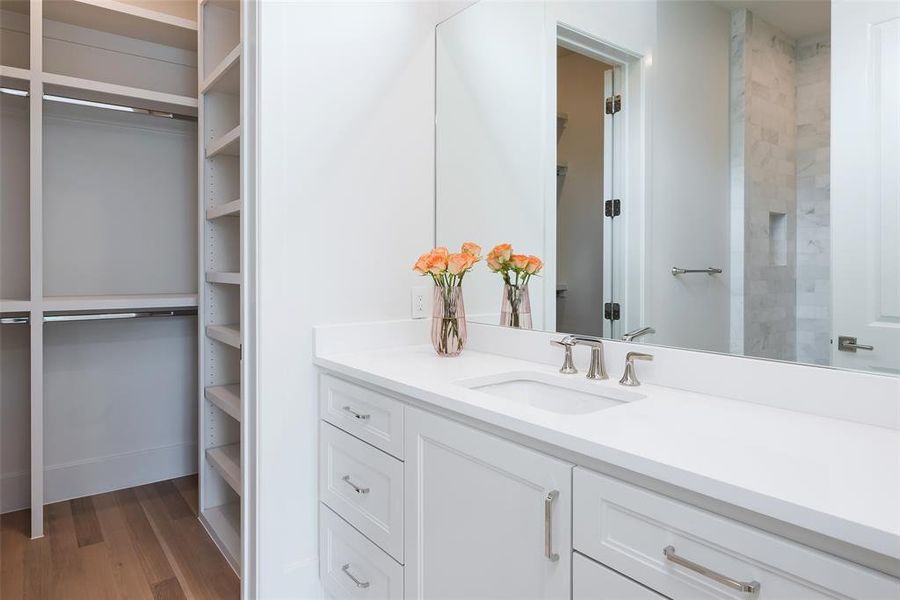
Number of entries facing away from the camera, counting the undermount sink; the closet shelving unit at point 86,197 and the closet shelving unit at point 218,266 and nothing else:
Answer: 0

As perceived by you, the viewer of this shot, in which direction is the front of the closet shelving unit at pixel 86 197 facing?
facing the viewer and to the right of the viewer

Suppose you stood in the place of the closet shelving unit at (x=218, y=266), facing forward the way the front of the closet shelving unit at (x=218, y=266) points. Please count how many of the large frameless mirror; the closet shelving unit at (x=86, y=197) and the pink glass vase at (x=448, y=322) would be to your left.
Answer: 2

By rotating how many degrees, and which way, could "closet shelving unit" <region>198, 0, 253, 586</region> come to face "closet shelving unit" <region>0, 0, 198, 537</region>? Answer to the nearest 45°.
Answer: approximately 90° to its right

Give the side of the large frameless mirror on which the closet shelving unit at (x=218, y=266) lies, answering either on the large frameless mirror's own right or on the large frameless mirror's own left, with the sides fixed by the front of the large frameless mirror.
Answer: on the large frameless mirror's own right

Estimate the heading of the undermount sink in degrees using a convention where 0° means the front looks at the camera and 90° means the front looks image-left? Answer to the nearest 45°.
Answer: approximately 45°

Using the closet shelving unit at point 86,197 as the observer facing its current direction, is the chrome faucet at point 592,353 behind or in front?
in front

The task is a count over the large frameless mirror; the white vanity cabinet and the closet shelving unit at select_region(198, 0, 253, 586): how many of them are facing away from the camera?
0

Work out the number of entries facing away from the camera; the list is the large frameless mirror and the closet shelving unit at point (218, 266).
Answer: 0

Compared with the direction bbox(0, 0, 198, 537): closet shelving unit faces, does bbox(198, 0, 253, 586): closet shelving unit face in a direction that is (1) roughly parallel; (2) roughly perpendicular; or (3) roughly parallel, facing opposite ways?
roughly perpendicular

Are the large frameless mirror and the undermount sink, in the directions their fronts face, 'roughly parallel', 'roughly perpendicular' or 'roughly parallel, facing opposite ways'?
roughly parallel

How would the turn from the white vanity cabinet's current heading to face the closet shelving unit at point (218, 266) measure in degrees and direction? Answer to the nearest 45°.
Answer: approximately 90° to its right
